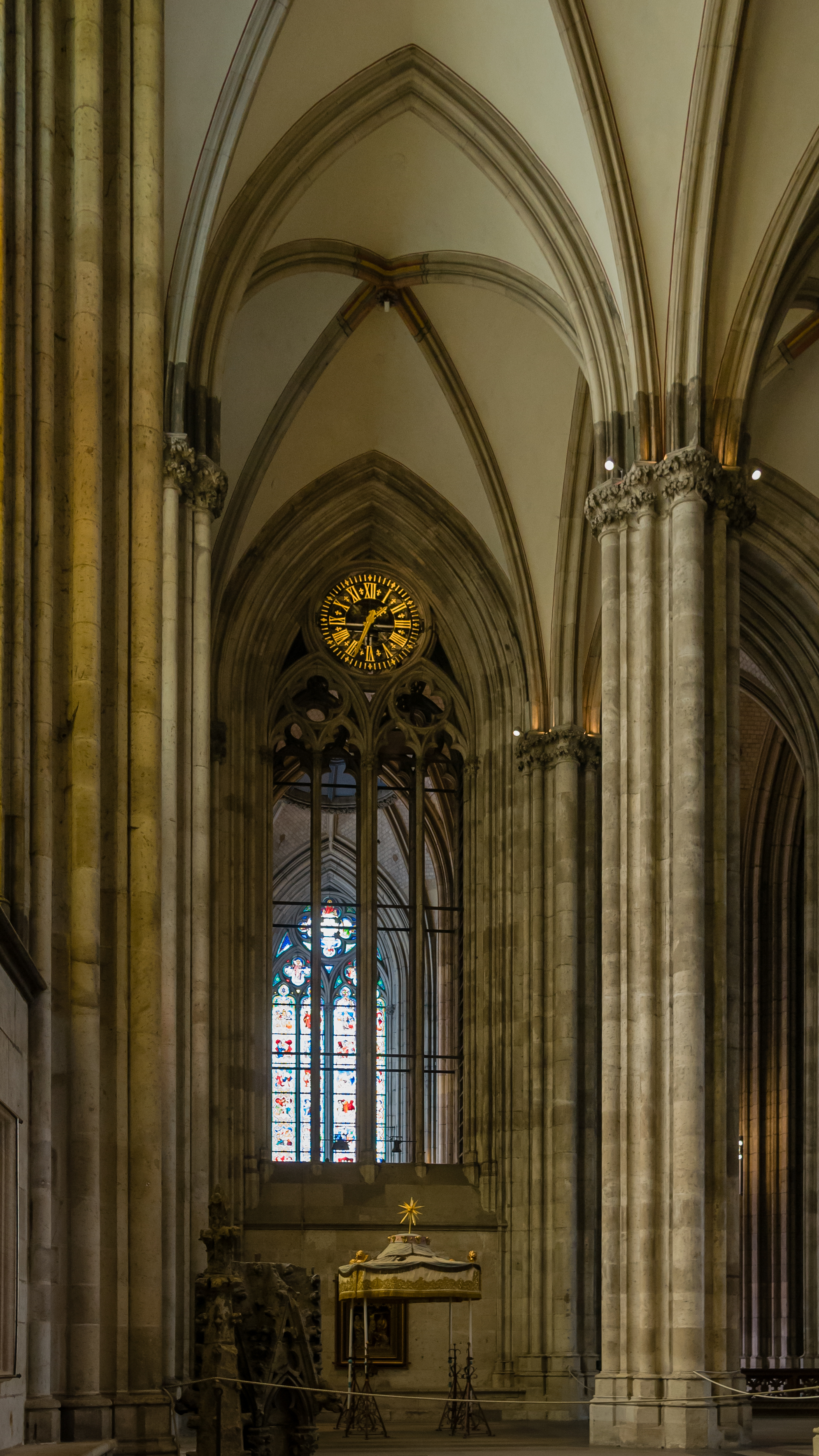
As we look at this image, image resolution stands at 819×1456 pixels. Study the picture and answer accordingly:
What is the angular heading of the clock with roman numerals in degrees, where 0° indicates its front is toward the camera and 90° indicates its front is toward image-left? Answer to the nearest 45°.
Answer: approximately 0°

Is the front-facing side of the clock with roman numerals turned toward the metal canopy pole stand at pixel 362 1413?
yes
